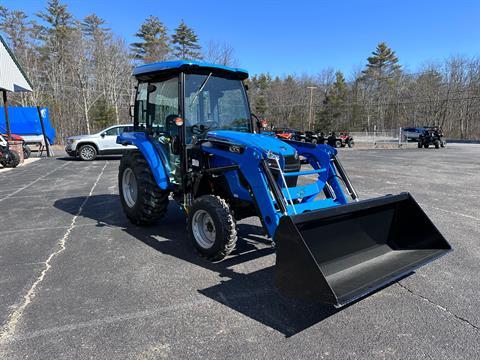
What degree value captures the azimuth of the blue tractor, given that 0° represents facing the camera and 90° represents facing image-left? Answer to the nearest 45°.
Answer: approximately 315°

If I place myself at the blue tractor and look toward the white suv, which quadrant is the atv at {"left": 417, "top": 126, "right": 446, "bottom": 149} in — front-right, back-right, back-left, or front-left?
front-right

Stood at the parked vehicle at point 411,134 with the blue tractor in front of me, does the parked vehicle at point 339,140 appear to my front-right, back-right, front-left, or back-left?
front-right

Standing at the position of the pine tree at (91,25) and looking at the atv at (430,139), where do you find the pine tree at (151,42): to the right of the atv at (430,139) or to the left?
left

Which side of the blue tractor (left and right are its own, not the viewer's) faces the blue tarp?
back

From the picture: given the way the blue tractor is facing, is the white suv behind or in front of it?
behind

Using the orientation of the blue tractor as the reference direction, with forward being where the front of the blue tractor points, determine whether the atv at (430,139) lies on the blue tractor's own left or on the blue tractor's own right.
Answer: on the blue tractor's own left

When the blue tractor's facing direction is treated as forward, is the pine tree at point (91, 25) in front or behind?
behind

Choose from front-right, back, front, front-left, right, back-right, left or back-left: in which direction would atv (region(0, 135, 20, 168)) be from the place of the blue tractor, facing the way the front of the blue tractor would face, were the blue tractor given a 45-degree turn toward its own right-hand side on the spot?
back-right

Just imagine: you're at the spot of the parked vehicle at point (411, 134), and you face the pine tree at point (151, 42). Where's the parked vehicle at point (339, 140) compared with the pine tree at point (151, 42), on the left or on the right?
left

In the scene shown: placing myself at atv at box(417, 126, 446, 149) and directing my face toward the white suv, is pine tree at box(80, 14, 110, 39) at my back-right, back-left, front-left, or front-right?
front-right

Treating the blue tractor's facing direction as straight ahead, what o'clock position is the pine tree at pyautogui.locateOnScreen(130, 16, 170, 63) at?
The pine tree is roughly at 7 o'clock from the blue tractor.
